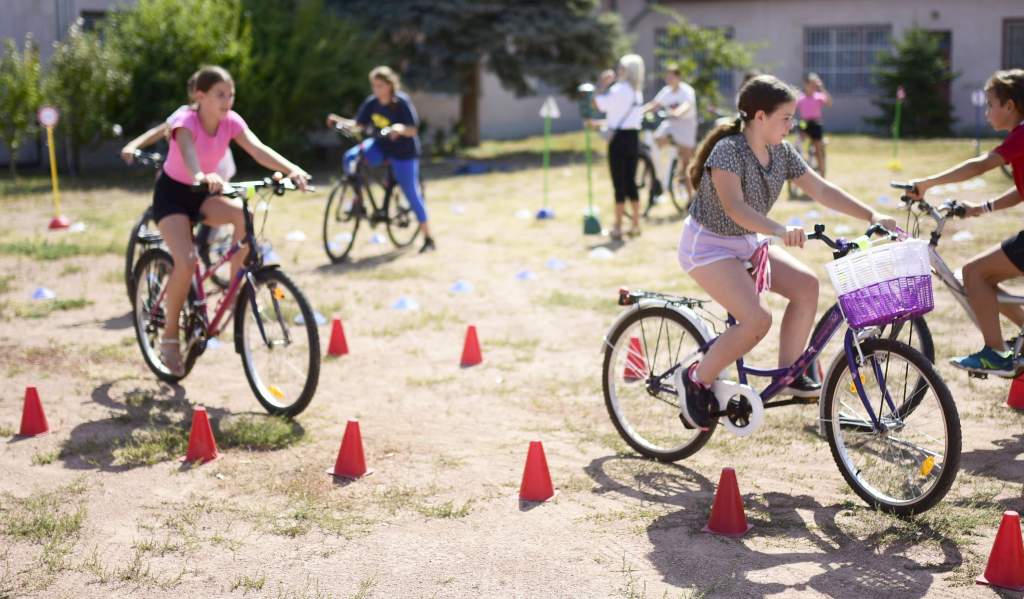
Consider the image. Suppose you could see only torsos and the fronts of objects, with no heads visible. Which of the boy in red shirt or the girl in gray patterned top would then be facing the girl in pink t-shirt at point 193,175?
the boy in red shirt

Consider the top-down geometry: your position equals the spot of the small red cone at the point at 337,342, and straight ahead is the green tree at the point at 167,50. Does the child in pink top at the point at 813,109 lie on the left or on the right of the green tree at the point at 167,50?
right

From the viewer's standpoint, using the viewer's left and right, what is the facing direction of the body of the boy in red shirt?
facing to the left of the viewer

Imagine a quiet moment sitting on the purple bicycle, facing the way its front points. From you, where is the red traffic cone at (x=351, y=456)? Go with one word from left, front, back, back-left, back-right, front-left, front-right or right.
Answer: back-right

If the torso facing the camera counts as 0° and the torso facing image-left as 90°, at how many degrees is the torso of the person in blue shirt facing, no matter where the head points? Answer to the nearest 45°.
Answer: approximately 45°

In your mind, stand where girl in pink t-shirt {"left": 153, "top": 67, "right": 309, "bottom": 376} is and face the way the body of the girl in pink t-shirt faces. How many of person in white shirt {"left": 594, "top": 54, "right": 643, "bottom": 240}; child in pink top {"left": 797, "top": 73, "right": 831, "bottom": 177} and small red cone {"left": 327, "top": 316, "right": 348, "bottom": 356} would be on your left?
3

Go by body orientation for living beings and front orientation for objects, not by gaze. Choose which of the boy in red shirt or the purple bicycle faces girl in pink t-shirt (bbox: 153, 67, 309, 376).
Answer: the boy in red shirt

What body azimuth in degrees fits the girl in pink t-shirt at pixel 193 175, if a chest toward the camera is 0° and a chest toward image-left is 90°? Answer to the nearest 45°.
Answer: approximately 315°

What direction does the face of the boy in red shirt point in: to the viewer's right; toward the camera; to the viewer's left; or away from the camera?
to the viewer's left

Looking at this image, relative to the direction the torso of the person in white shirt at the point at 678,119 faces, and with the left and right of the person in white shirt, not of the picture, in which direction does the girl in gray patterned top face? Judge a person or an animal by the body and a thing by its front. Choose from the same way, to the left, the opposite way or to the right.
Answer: to the left

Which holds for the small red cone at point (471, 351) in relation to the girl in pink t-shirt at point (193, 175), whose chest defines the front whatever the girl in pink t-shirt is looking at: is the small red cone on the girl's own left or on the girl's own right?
on the girl's own left

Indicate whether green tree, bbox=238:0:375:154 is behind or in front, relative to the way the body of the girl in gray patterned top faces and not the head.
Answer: behind

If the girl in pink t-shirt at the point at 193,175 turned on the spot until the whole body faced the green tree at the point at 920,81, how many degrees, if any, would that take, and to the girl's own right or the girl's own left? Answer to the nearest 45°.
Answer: approximately 90° to the girl's own left
